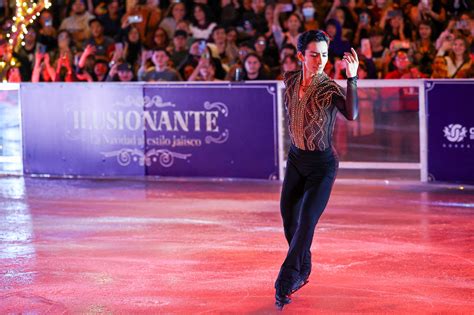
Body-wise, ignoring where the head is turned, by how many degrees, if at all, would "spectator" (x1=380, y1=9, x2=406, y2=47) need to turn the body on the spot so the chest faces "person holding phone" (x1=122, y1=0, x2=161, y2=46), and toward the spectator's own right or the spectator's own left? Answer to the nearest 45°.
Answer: approximately 90° to the spectator's own right

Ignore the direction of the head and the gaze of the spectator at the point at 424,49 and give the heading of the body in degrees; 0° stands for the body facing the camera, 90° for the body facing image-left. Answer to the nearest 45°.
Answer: approximately 0°

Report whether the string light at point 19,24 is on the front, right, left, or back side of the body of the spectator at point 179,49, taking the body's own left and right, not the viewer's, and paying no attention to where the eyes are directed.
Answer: right

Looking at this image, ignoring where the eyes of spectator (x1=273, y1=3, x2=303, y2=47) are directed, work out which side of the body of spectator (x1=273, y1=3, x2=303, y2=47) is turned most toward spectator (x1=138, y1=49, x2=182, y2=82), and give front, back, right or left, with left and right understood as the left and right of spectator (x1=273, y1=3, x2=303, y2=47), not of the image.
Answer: right

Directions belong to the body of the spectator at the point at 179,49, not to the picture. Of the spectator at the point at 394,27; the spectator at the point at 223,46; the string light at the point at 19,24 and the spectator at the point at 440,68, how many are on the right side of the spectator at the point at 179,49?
1

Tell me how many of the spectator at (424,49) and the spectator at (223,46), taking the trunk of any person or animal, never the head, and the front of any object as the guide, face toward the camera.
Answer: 2

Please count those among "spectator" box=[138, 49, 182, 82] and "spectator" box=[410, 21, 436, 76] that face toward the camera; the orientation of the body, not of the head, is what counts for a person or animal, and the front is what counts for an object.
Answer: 2

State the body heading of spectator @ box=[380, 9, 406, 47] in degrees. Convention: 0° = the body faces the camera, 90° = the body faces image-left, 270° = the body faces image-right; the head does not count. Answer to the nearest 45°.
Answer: approximately 0°

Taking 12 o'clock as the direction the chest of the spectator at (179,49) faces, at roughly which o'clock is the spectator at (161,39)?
the spectator at (161,39) is roughly at 5 o'clock from the spectator at (179,49).
